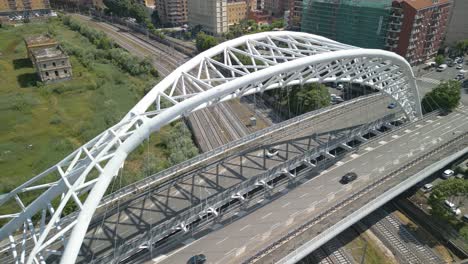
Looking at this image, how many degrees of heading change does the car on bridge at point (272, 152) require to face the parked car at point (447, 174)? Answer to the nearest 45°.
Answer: approximately 135° to its left

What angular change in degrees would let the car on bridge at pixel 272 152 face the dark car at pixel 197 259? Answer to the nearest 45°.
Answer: approximately 45° to its left

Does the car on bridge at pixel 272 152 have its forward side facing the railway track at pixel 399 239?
no

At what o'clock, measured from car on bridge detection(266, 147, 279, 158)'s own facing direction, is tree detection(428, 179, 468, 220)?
The tree is roughly at 8 o'clock from the car on bridge.

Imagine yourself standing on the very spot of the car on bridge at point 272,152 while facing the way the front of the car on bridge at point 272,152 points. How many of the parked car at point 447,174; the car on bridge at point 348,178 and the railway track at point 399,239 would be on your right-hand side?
0

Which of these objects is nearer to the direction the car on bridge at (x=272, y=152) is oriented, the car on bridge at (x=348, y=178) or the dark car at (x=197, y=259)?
the dark car

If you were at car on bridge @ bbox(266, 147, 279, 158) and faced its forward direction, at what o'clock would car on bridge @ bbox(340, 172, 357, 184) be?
car on bridge @ bbox(340, 172, 357, 184) is roughly at 8 o'clock from car on bridge @ bbox(266, 147, 279, 158).

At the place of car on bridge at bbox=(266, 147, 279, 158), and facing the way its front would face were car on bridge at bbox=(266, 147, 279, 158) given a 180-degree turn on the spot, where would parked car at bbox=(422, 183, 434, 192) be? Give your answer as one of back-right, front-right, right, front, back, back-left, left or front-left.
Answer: front-right

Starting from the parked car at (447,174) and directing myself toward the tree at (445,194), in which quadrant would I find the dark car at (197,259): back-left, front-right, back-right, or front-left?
front-right

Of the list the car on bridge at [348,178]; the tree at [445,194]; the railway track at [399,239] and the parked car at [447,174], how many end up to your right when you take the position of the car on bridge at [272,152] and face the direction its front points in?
0
